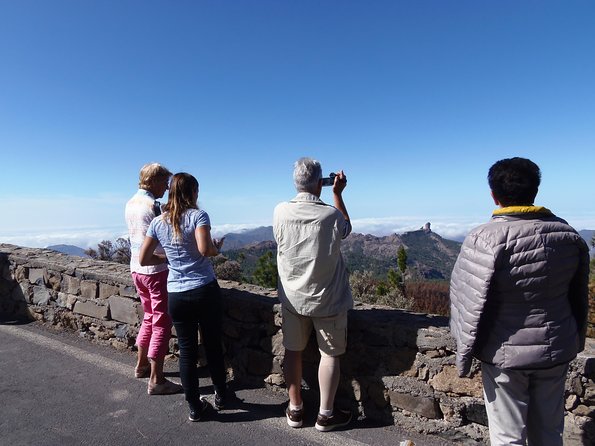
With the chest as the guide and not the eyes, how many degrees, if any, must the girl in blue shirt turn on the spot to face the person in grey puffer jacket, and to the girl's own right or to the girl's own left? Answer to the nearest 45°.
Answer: approximately 90° to the girl's own right

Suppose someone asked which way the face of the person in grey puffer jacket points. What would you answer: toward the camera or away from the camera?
away from the camera

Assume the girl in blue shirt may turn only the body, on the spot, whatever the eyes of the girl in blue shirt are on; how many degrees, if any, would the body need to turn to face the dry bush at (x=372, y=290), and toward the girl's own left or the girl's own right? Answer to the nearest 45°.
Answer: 0° — they already face it

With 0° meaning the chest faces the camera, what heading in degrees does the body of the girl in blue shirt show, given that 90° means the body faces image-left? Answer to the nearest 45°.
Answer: approximately 225°

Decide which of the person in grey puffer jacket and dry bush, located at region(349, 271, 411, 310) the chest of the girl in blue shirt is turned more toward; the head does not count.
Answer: the dry bush
